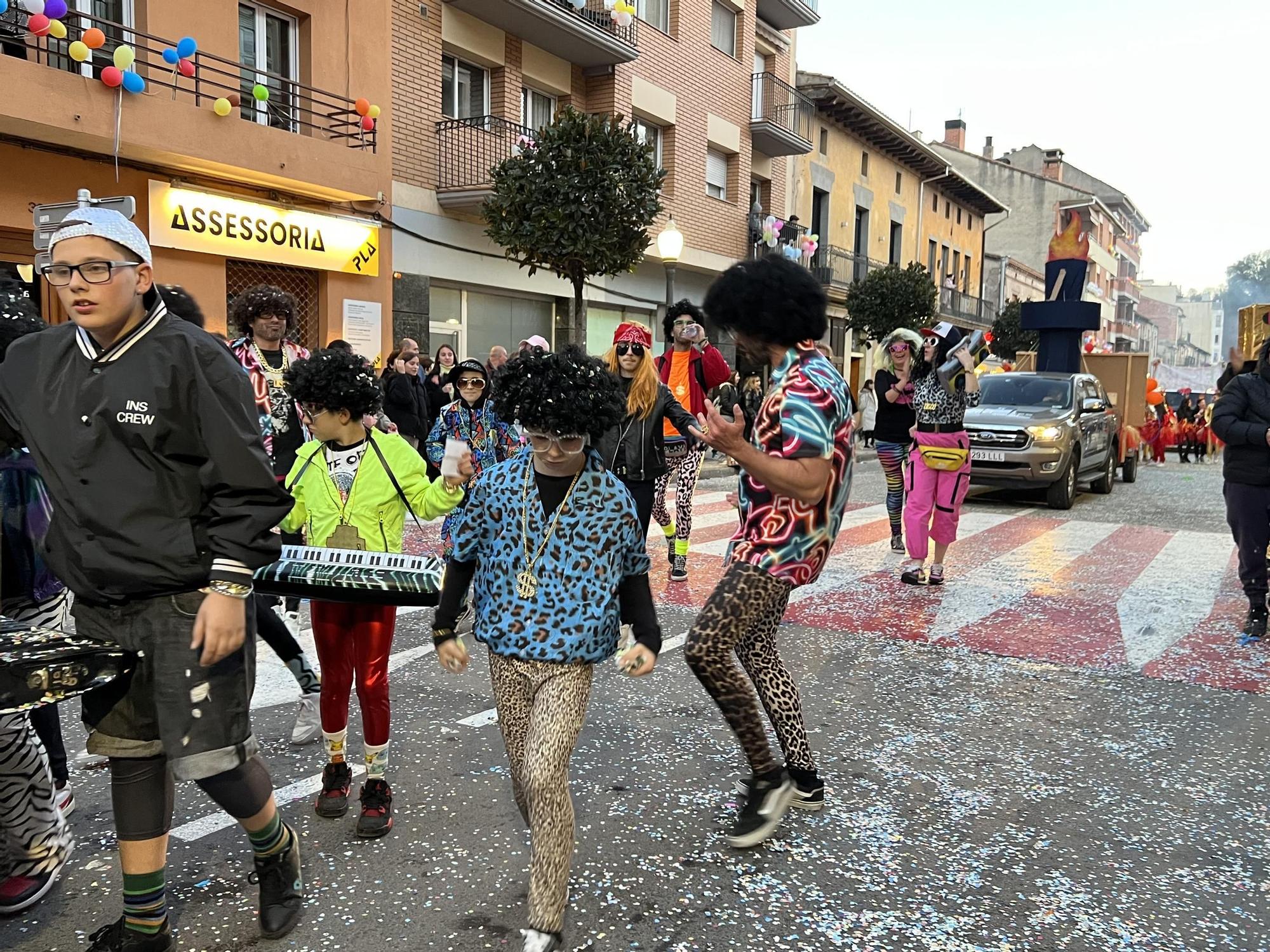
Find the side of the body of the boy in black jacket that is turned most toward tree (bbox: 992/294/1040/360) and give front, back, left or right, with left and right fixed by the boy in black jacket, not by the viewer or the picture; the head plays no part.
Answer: back

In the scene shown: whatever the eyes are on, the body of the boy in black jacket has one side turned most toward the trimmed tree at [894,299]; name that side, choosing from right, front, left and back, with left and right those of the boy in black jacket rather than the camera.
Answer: back

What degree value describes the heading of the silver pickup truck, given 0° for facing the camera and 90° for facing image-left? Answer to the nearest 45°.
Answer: approximately 45°
